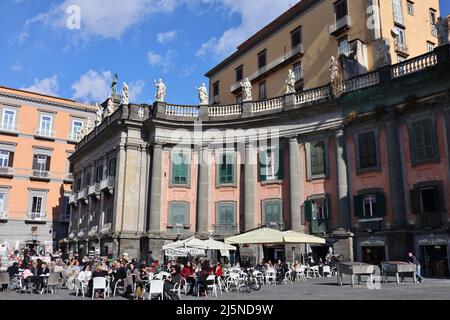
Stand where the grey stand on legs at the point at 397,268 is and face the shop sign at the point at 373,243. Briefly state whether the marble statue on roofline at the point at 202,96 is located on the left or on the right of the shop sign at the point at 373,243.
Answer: left

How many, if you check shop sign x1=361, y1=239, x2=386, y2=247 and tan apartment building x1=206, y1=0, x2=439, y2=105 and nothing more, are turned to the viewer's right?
0

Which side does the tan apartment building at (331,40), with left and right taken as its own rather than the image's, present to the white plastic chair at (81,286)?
front

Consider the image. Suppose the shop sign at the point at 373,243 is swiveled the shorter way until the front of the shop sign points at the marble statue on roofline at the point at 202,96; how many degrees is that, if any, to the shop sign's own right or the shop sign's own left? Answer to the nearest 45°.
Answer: approximately 90° to the shop sign's own right

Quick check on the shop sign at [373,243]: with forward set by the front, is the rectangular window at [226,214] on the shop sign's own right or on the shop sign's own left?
on the shop sign's own right

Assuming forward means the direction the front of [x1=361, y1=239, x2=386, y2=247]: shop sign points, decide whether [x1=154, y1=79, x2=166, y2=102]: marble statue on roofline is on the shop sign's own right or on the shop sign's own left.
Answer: on the shop sign's own right

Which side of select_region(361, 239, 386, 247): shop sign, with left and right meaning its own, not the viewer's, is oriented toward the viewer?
front

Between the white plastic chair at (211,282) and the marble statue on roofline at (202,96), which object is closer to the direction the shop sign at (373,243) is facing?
the white plastic chair

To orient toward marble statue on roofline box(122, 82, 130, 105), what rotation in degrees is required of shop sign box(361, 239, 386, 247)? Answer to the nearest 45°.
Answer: approximately 90° to its right

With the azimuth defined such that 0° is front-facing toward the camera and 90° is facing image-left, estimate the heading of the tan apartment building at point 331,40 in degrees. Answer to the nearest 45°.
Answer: approximately 45°

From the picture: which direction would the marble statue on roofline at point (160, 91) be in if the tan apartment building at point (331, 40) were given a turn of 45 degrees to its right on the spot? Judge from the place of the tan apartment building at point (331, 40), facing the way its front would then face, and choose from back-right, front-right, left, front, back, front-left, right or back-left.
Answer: front

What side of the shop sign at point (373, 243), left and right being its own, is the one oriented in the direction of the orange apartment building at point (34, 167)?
right

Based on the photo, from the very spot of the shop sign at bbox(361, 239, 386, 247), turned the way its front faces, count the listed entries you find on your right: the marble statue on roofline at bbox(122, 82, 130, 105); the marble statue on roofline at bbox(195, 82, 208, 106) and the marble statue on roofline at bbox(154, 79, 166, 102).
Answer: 3

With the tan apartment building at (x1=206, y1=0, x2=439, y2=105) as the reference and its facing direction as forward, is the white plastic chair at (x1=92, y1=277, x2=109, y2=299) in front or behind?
in front

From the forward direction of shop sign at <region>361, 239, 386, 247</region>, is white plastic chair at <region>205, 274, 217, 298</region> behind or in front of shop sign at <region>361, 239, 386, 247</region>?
in front
